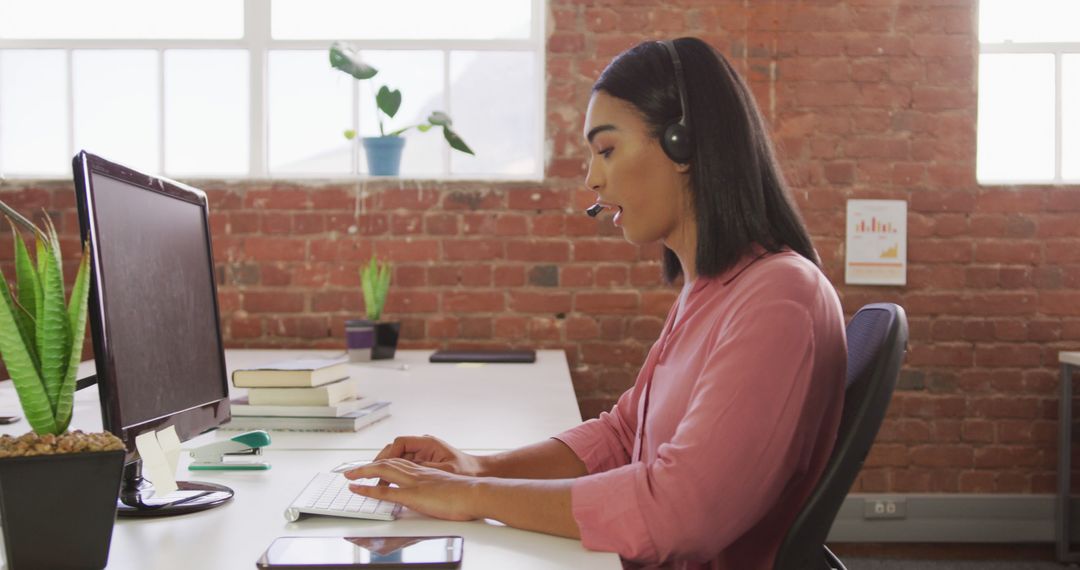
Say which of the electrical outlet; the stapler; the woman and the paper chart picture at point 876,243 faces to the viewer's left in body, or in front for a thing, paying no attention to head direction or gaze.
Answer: the woman

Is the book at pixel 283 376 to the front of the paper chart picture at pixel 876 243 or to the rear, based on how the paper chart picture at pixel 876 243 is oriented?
to the front

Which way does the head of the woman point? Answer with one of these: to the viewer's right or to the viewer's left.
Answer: to the viewer's left

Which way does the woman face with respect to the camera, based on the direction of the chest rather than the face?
to the viewer's left

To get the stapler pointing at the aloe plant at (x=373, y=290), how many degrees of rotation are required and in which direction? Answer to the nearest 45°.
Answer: approximately 90° to its left

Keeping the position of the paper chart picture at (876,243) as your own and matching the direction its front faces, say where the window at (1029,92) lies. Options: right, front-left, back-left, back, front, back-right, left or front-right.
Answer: back-left

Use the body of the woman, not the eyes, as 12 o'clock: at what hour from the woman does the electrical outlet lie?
The electrical outlet is roughly at 4 o'clock from the woman.

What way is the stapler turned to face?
to the viewer's right

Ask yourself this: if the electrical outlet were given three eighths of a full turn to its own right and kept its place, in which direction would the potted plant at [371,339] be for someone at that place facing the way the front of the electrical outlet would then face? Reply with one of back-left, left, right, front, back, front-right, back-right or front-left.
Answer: left

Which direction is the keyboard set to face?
to the viewer's right

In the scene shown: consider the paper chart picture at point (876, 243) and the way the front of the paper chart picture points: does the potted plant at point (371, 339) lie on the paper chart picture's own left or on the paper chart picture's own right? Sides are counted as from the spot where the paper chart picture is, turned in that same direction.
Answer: on the paper chart picture's own right
